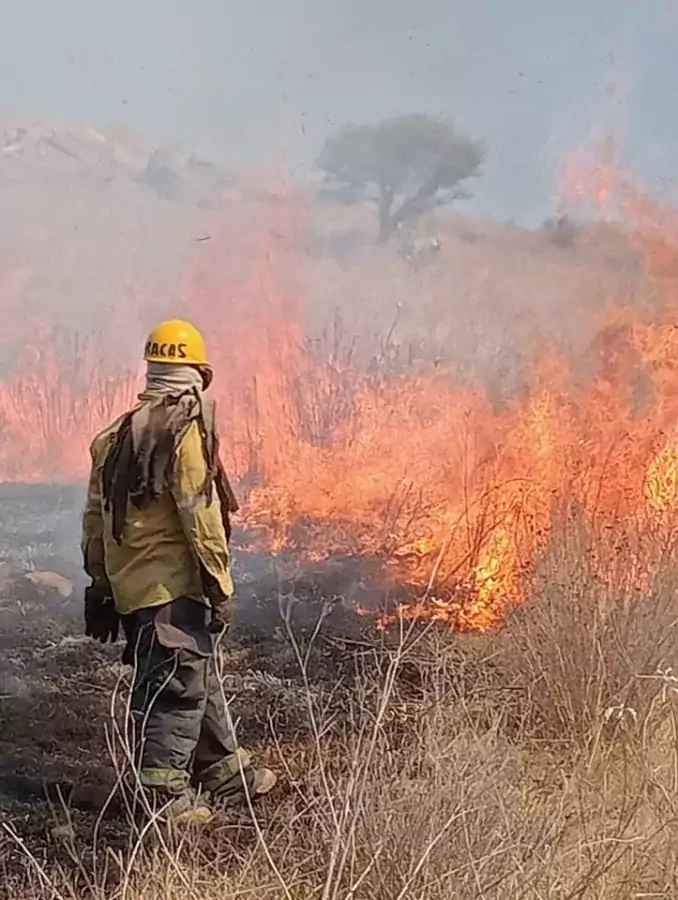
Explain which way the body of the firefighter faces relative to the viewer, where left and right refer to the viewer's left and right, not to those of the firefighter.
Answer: facing away from the viewer and to the right of the viewer
